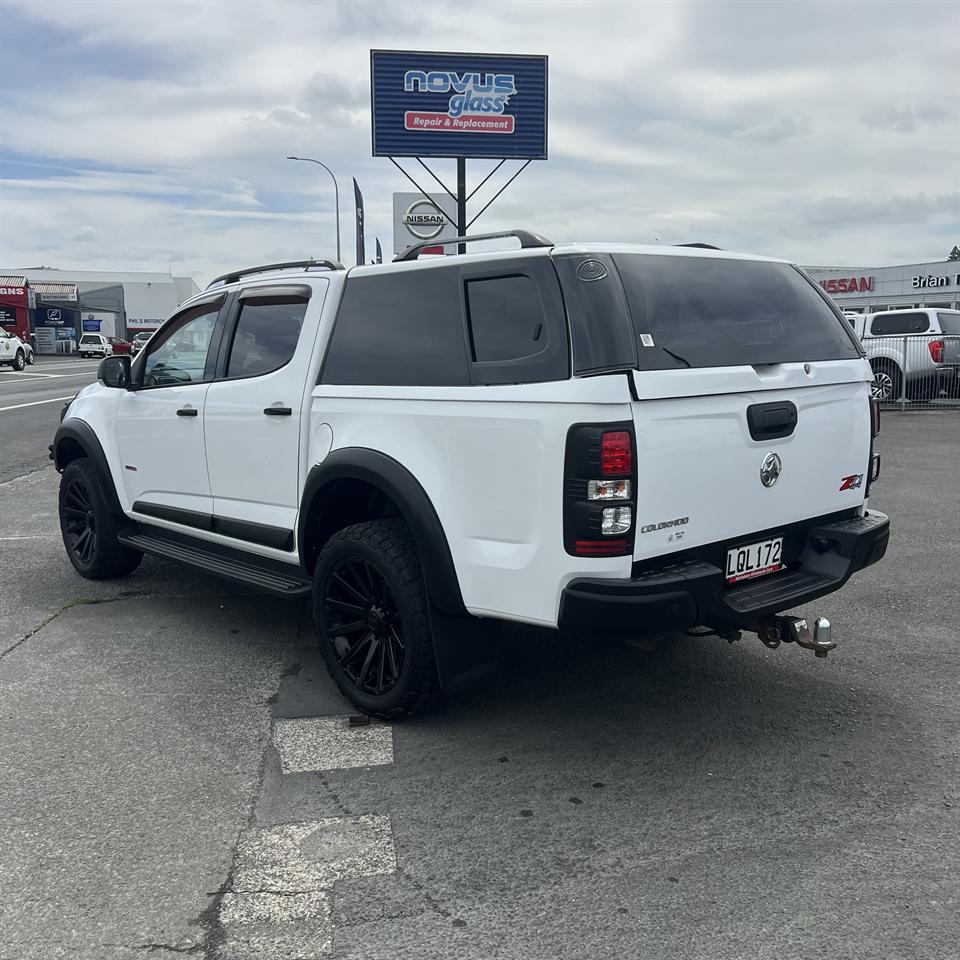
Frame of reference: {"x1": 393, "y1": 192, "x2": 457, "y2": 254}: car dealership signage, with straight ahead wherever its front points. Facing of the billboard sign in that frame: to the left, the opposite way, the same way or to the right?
the same way

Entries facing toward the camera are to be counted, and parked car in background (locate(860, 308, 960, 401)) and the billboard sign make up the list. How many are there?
1

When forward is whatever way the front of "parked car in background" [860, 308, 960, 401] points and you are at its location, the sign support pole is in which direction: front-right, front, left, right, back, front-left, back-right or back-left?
front-left

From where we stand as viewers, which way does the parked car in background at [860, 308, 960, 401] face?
facing away from the viewer and to the left of the viewer

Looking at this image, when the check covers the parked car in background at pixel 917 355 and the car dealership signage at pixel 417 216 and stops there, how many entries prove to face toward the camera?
1

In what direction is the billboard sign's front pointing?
toward the camera

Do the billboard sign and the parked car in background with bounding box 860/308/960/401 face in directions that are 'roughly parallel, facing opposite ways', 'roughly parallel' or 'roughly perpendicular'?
roughly parallel, facing opposite ways

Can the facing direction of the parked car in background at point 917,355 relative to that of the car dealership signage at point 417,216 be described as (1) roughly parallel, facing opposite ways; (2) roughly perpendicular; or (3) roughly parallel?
roughly parallel, facing opposite ways

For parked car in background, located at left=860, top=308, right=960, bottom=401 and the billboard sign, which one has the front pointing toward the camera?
the billboard sign

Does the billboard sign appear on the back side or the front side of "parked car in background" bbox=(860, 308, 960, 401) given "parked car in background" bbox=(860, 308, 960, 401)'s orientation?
on the front side

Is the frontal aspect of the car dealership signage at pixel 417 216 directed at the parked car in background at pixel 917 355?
no

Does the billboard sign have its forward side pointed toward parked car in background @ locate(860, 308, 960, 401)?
no

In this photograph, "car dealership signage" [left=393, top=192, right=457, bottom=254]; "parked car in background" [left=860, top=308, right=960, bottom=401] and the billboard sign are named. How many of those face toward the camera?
2

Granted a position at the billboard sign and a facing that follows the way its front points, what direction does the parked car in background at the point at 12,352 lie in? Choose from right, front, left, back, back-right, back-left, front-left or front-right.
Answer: back-right

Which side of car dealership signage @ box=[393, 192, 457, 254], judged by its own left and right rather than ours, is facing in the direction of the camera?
front

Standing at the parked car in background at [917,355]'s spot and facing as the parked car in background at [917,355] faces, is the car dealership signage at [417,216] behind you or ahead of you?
ahead
